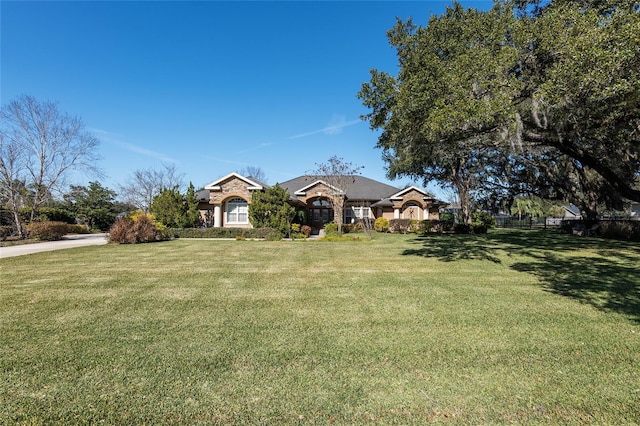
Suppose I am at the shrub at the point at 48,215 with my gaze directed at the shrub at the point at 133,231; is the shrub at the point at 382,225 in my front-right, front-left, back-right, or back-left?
front-left

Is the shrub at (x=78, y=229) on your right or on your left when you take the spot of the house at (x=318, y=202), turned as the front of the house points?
on your right

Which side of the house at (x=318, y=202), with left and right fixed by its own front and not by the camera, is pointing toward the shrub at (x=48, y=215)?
right

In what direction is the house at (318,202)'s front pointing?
toward the camera

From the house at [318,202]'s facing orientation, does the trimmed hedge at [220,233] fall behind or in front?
in front

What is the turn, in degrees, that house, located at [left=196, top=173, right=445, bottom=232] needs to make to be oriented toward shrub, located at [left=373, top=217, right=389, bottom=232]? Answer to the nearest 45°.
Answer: approximately 90° to its left

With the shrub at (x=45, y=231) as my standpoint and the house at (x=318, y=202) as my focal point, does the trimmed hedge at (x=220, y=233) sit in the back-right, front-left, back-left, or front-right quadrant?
front-right

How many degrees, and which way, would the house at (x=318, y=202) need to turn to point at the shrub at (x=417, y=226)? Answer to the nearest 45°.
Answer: approximately 90° to its left

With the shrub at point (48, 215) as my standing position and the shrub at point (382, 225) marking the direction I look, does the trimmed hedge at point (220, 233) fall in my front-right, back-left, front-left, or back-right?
front-right

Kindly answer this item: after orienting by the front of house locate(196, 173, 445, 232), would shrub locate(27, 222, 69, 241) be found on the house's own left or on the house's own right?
on the house's own right
